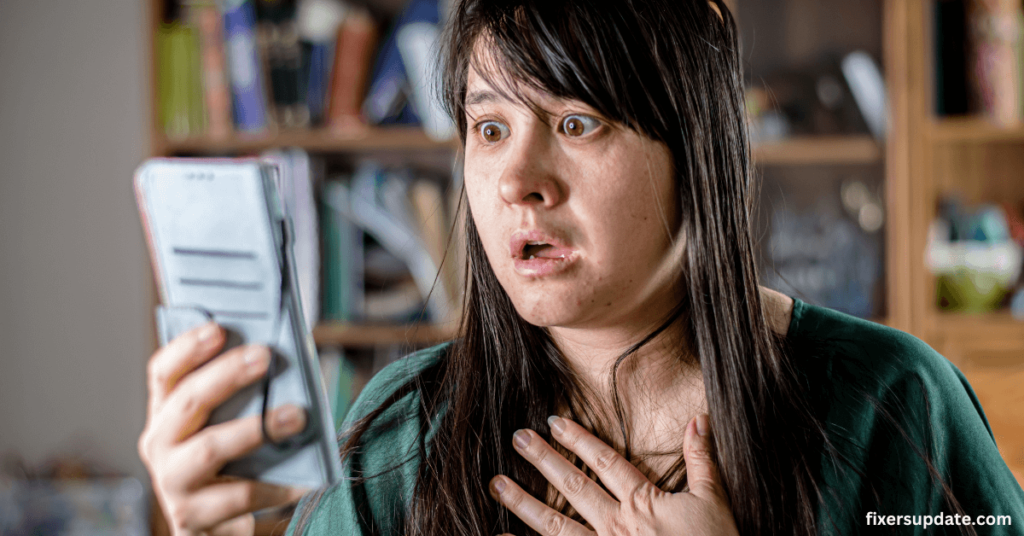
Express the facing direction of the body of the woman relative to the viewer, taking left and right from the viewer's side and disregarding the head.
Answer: facing the viewer and to the left of the viewer

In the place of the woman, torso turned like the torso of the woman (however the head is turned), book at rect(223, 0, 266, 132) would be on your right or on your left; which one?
on your right

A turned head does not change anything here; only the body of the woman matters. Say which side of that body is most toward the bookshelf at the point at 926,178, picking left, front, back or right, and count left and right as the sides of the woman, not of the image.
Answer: back

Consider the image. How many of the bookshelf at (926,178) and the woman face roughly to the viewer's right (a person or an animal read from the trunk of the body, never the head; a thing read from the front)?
0

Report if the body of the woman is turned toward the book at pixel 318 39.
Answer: no

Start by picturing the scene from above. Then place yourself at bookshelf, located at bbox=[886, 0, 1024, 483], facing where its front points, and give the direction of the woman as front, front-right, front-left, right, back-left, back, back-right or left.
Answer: front

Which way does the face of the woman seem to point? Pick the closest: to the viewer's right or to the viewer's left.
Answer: to the viewer's left

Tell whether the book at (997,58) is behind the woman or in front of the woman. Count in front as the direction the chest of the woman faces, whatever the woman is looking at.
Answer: behind

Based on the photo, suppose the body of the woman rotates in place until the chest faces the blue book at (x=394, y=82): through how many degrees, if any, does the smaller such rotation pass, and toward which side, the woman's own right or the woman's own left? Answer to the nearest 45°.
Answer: approximately 135° to the woman's own right

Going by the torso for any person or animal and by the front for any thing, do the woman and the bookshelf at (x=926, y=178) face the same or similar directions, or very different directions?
same or similar directions

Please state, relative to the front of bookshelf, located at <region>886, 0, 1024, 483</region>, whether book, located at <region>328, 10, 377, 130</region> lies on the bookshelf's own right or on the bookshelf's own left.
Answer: on the bookshelf's own right

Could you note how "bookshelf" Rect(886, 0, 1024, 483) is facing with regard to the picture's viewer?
facing the viewer
